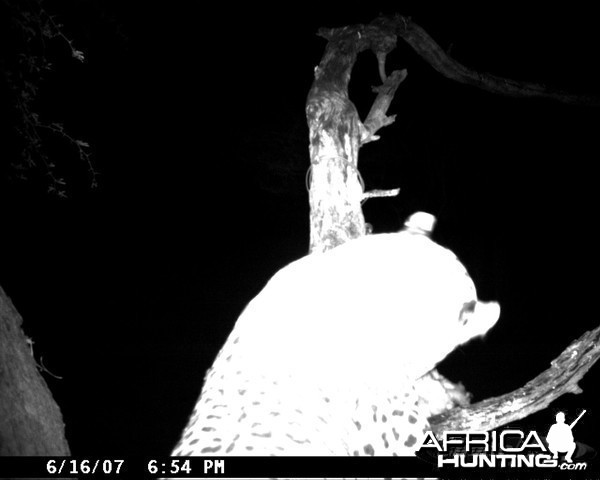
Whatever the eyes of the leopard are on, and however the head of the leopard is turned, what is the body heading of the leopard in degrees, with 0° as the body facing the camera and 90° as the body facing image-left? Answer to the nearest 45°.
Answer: approximately 225°

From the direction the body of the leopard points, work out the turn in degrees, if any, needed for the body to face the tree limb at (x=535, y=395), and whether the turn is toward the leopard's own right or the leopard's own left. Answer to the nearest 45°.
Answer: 0° — it already faces it
